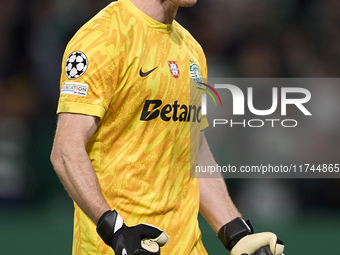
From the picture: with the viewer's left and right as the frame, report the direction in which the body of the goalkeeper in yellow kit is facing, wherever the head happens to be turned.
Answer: facing the viewer and to the right of the viewer
